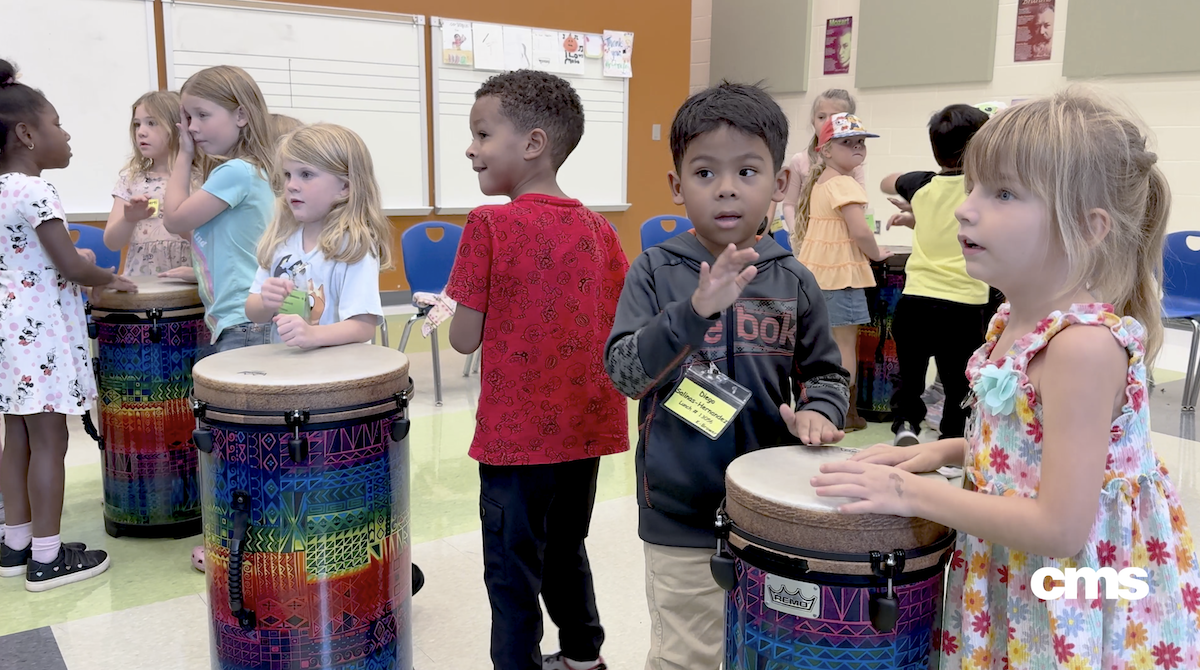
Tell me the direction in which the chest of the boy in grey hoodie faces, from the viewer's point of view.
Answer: toward the camera

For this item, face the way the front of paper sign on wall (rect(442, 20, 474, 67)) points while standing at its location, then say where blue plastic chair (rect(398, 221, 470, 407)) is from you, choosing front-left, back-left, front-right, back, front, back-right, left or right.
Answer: front

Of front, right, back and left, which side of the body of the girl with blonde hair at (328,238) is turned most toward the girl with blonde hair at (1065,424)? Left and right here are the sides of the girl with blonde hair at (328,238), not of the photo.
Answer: left

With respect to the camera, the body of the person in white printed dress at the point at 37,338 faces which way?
to the viewer's right

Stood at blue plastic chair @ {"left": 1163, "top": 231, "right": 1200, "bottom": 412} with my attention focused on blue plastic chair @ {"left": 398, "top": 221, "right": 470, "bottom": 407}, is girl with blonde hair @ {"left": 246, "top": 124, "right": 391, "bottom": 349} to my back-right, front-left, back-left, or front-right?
front-left

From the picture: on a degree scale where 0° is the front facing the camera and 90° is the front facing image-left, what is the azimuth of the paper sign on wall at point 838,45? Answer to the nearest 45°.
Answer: approximately 45°

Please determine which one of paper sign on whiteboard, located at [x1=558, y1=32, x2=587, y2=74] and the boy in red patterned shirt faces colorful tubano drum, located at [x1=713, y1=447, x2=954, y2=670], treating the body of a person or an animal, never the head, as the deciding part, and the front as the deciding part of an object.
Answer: the paper sign on whiteboard

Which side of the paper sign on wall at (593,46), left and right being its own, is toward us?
front

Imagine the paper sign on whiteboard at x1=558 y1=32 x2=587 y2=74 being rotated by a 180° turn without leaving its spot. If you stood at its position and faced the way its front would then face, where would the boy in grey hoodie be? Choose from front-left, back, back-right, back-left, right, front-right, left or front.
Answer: back

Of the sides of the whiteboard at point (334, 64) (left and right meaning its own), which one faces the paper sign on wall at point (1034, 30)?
left

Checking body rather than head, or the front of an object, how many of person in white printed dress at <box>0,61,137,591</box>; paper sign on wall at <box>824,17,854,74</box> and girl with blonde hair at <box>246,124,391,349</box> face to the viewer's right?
1

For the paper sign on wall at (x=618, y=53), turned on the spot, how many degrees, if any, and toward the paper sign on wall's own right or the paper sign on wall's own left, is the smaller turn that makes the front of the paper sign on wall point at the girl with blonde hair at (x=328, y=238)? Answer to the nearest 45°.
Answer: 0° — it already faces them

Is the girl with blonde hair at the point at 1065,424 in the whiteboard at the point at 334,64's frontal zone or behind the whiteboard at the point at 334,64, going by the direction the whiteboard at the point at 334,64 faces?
frontal zone

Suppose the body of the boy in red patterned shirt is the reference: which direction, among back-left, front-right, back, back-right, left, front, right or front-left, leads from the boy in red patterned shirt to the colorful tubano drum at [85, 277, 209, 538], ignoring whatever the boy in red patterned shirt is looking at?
front

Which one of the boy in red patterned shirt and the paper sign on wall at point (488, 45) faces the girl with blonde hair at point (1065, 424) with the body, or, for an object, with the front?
the paper sign on wall

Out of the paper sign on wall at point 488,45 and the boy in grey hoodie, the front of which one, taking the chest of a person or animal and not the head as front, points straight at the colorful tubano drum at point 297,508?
the paper sign on wall

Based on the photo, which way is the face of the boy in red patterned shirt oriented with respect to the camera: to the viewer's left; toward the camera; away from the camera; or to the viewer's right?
to the viewer's left
